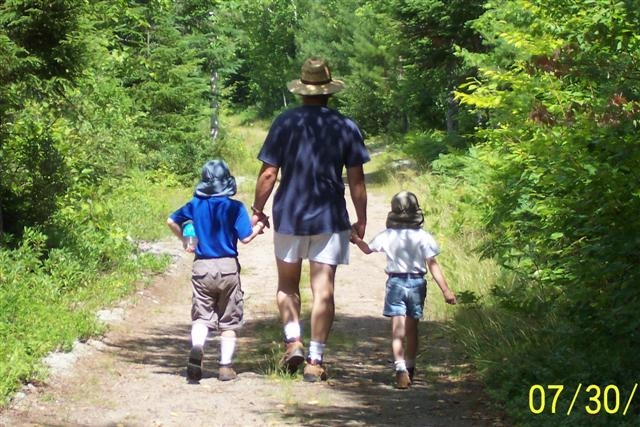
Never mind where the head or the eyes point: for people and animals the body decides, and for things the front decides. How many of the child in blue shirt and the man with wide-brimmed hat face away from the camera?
2

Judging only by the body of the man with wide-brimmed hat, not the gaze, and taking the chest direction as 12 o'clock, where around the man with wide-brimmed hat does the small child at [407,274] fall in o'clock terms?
The small child is roughly at 3 o'clock from the man with wide-brimmed hat.

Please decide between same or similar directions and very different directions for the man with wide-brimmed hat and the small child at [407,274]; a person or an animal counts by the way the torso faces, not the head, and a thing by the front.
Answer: same or similar directions

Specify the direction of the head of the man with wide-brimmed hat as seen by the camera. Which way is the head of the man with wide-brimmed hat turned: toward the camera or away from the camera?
away from the camera

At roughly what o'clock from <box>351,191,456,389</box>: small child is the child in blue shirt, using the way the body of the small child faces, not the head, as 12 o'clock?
The child in blue shirt is roughly at 9 o'clock from the small child.

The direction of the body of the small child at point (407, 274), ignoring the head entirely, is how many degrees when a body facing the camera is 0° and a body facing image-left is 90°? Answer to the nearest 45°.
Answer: approximately 180°

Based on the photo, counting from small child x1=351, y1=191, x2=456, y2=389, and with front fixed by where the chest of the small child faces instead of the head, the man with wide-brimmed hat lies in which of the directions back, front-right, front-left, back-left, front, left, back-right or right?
left

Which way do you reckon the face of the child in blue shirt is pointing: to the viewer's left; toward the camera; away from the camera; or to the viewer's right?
away from the camera

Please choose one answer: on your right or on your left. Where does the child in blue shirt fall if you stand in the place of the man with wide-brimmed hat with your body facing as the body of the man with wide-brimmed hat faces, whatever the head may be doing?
on your left

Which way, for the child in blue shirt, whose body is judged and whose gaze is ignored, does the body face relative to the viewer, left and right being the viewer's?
facing away from the viewer

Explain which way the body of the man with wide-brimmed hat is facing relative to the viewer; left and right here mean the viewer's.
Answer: facing away from the viewer
